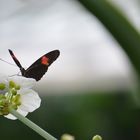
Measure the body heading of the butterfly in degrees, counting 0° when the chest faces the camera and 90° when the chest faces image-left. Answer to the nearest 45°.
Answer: approximately 45°
